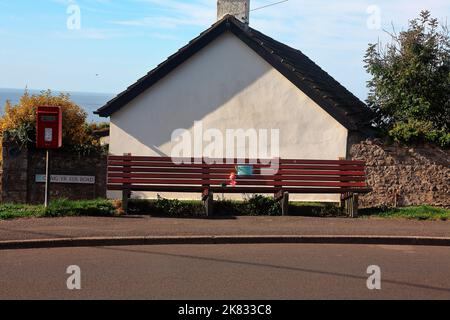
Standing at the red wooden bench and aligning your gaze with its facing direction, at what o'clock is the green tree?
The green tree is roughly at 8 o'clock from the red wooden bench.

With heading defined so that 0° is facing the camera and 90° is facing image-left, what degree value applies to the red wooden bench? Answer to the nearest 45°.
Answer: approximately 0°

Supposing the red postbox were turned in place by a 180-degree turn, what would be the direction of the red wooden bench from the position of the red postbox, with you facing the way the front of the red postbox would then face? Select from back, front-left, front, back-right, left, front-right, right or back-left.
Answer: right

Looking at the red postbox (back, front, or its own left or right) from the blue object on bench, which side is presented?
left

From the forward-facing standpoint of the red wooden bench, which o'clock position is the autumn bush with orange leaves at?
The autumn bush with orange leaves is roughly at 4 o'clock from the red wooden bench.

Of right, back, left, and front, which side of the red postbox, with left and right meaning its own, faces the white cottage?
left
